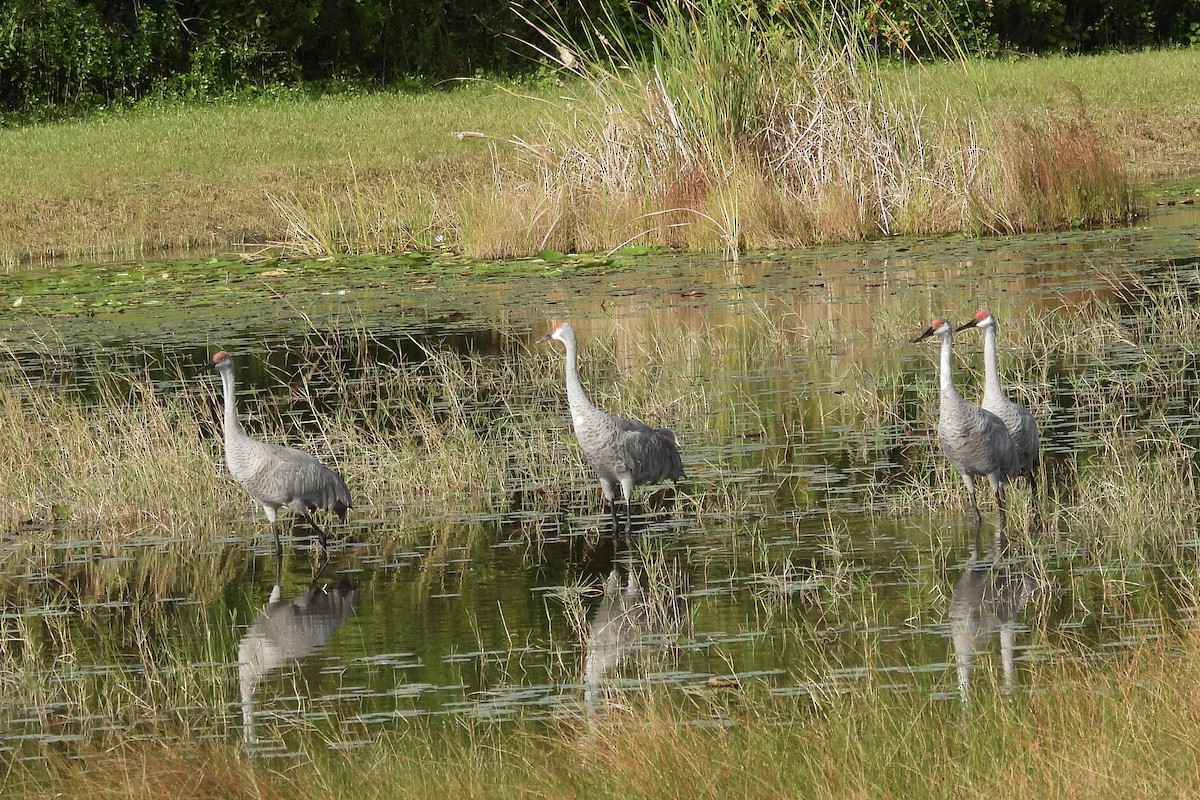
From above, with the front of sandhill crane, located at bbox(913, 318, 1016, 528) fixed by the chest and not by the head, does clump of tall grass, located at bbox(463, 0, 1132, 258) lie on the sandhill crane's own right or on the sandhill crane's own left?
on the sandhill crane's own right

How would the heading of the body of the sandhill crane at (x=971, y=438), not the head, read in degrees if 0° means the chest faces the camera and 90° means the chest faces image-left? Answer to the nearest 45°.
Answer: approximately 45°

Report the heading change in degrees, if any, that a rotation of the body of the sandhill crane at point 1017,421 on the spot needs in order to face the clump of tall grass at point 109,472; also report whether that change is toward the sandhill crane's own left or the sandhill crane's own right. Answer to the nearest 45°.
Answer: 0° — it already faces it

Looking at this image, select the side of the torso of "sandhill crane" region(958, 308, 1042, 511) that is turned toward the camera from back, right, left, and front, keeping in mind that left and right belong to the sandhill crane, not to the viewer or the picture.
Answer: left

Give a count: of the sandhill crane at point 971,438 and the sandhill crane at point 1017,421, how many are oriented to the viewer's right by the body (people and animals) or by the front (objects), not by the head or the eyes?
0

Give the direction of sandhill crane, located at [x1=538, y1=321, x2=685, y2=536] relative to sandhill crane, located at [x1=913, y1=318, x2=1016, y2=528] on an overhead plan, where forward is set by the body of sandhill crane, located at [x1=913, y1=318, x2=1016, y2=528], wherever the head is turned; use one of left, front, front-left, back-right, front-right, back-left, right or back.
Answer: front-right

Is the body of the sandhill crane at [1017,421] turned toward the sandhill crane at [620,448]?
yes

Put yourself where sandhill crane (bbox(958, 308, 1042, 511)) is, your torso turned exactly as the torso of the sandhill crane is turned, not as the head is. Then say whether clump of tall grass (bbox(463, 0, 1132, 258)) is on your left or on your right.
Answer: on your right

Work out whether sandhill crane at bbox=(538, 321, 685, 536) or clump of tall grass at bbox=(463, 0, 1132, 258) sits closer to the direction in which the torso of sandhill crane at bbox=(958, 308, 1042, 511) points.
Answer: the sandhill crane
